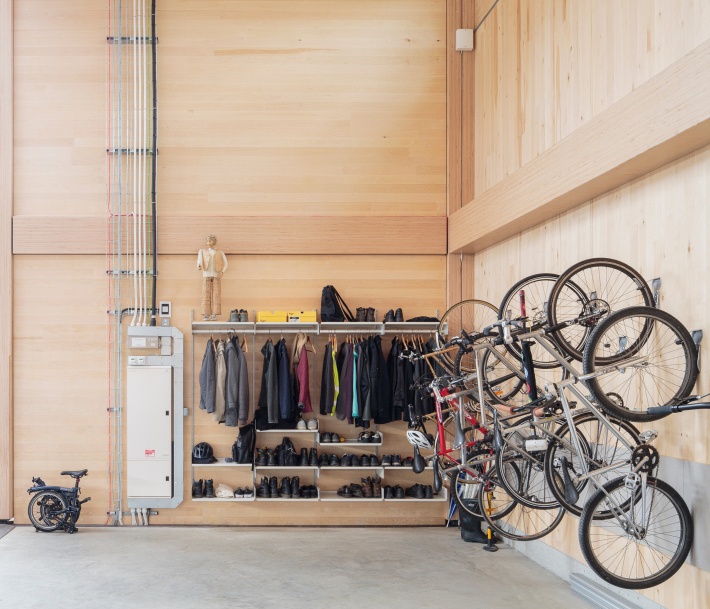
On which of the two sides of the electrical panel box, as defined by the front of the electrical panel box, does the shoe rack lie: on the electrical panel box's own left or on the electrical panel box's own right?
on the electrical panel box's own left

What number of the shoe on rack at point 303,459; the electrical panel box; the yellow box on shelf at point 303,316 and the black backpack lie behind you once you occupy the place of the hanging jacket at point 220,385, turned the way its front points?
3

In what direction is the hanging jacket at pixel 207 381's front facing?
to the viewer's left

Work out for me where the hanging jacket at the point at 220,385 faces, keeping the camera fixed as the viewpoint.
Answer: facing to the left of the viewer

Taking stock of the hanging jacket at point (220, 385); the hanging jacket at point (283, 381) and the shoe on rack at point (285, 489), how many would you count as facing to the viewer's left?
2

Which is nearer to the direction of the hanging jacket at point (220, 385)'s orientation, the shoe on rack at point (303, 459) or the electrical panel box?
the electrical panel box

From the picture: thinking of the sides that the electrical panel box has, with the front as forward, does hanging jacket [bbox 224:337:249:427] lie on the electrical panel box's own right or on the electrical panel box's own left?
on the electrical panel box's own left

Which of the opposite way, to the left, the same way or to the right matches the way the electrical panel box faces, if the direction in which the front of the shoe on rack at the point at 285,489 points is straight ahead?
the same way

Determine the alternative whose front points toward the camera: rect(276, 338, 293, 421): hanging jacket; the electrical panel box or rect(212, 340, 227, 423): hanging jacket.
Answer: the electrical panel box

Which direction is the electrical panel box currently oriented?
toward the camera

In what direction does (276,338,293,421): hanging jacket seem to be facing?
to the viewer's left

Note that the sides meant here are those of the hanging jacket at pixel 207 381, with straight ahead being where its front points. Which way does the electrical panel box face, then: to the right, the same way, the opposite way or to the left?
to the left

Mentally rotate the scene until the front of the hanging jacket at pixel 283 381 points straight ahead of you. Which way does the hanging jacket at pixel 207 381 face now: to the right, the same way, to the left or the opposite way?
the same way

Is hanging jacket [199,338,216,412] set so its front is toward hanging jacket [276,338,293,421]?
no

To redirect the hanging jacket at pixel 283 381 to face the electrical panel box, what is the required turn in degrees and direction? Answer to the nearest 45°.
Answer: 0° — it already faces it

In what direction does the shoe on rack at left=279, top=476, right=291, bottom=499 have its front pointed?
toward the camera

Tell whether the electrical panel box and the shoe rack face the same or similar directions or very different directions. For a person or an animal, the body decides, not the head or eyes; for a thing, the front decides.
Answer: same or similar directions
